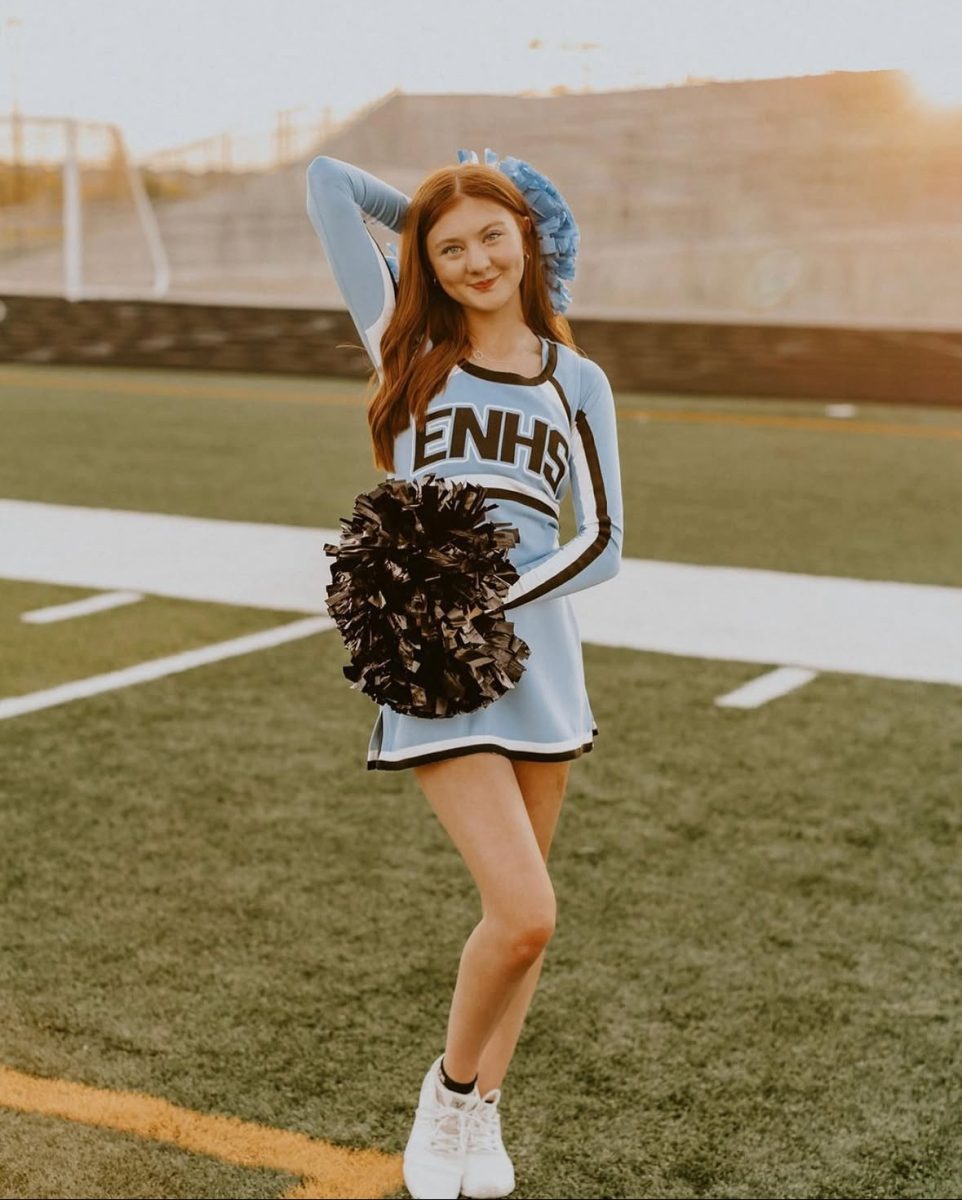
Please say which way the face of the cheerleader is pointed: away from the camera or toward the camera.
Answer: toward the camera

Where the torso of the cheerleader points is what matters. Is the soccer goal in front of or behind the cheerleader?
behind

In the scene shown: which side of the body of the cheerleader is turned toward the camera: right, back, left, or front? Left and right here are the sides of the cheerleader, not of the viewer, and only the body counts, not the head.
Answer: front
